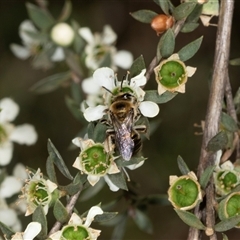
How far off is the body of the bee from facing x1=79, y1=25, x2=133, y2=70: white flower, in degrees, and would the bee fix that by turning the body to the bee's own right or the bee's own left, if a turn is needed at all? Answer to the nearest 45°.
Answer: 0° — it already faces it

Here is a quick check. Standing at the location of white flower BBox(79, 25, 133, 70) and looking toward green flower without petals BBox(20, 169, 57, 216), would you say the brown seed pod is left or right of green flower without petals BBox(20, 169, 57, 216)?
left

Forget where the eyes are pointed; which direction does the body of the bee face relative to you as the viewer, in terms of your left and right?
facing away from the viewer
